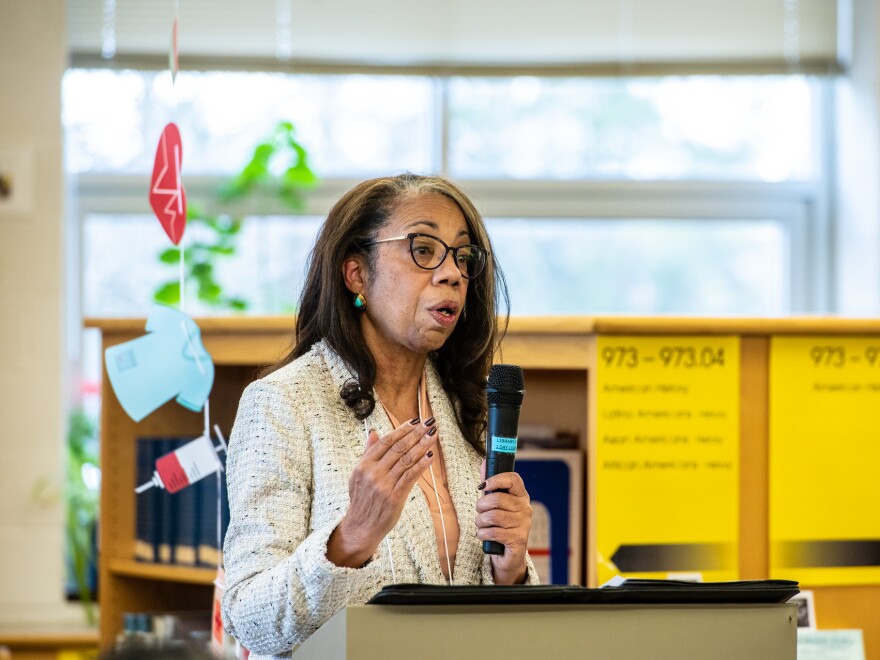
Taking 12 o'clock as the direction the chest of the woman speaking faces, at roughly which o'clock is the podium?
The podium is roughly at 1 o'clock from the woman speaking.

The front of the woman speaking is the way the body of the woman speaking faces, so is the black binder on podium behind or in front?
in front

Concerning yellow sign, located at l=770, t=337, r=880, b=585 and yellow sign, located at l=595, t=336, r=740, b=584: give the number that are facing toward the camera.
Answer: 2

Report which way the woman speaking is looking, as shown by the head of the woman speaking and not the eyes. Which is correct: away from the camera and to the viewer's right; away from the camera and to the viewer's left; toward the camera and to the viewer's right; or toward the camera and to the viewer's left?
toward the camera and to the viewer's right

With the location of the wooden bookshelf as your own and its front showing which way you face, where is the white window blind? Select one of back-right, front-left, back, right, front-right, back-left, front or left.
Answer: back

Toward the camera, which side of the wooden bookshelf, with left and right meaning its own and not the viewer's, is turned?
front

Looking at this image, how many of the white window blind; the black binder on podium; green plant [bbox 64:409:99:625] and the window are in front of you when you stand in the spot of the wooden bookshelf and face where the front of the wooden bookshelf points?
1

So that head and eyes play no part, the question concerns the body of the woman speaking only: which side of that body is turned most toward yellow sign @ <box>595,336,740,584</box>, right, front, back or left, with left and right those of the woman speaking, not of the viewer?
left

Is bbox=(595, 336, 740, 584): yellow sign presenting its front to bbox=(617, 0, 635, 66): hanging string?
no

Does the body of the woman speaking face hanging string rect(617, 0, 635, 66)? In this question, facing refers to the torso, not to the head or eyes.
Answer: no

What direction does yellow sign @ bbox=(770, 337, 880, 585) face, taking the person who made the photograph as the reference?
facing the viewer

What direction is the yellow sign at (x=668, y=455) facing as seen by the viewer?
toward the camera

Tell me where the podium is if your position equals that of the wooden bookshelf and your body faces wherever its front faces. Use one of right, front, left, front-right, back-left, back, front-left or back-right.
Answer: front
